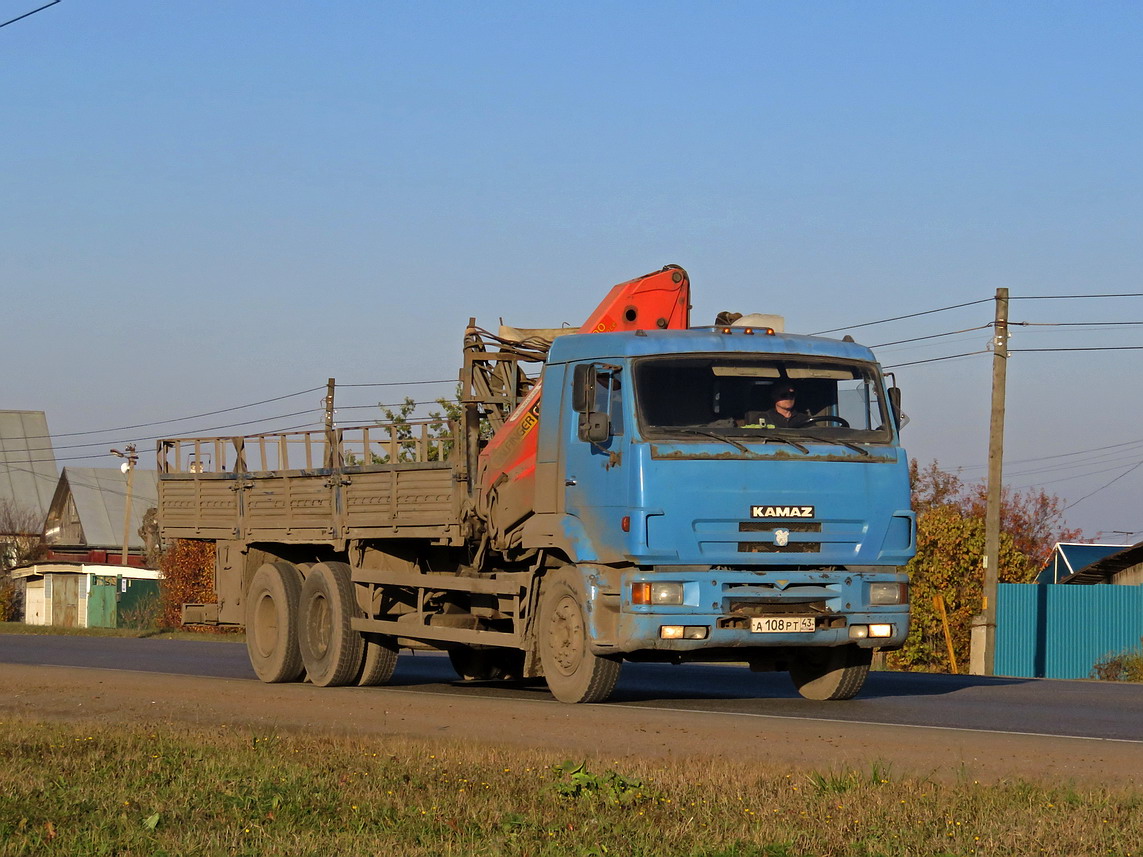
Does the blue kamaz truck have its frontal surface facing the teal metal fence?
no

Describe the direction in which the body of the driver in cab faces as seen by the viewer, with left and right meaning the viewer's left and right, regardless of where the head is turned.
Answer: facing the viewer and to the right of the viewer

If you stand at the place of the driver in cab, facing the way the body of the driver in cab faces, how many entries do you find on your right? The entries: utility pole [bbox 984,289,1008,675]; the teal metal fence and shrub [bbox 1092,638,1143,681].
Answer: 0

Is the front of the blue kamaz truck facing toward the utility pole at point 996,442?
no

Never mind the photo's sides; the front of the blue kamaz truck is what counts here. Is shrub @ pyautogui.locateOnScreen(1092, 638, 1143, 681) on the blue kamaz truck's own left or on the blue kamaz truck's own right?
on the blue kamaz truck's own left

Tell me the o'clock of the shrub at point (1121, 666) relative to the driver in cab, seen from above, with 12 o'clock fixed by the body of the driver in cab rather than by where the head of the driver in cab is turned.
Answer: The shrub is roughly at 8 o'clock from the driver in cab.

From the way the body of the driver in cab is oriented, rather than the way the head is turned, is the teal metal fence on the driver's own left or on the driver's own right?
on the driver's own left

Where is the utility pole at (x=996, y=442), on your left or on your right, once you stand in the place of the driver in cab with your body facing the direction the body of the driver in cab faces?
on your left
